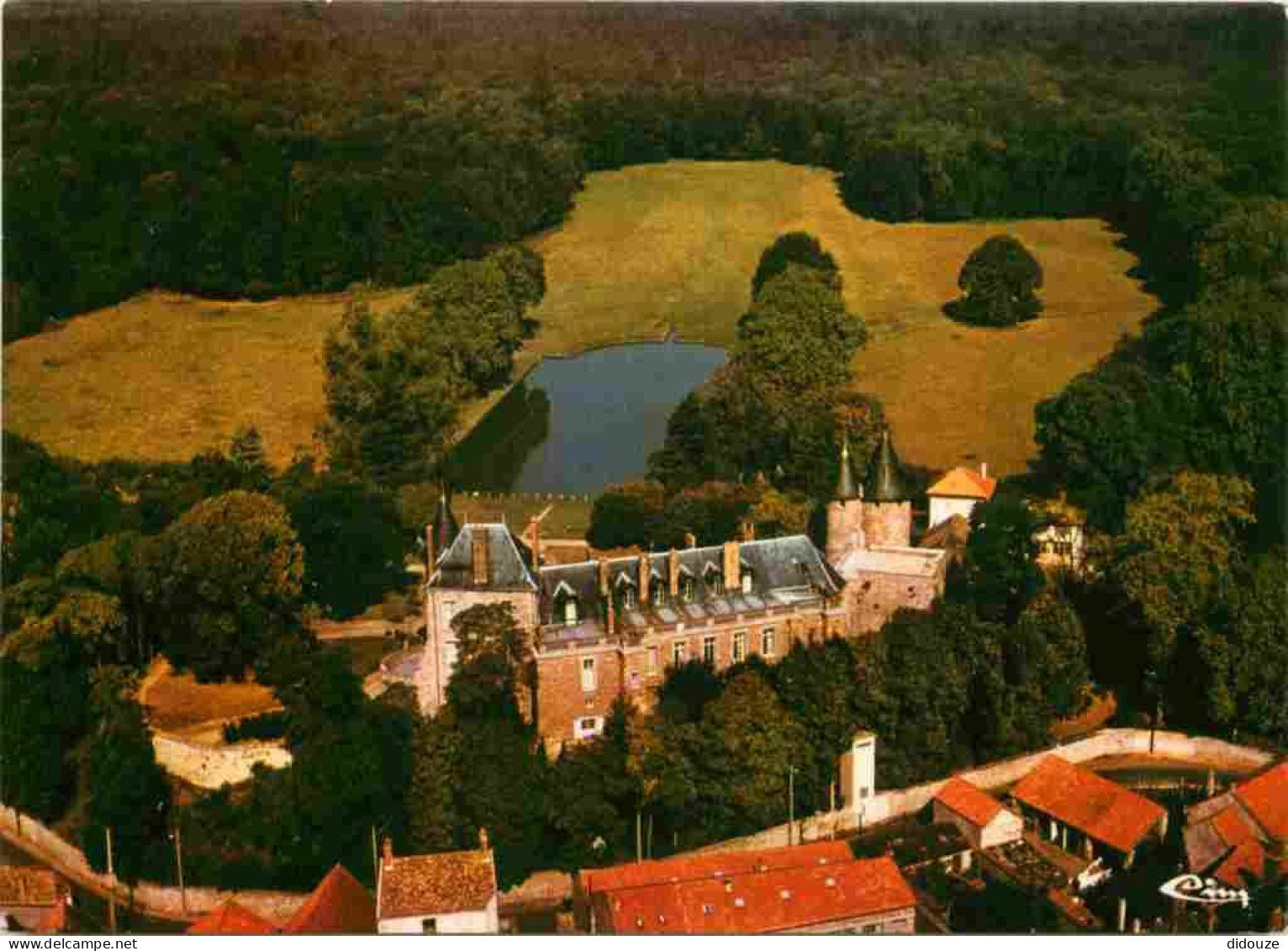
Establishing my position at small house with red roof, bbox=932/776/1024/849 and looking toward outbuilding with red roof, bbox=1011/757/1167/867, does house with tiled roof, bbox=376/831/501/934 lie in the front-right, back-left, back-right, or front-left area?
back-right

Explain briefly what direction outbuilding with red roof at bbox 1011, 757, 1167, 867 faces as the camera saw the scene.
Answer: facing the viewer and to the left of the viewer

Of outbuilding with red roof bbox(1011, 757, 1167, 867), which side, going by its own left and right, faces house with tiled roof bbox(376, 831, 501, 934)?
front

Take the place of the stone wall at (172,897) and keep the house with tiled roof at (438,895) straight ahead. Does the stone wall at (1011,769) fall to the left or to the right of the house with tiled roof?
left

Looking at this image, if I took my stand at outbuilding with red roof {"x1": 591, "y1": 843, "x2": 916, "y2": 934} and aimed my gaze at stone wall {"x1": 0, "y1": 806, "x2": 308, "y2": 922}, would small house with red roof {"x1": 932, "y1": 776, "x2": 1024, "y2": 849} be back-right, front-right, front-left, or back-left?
back-right

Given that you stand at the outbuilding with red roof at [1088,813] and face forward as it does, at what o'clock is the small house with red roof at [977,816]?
The small house with red roof is roughly at 1 o'clock from the outbuilding with red roof.

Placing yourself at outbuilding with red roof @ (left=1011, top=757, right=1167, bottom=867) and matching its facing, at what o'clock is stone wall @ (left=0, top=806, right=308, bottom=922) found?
The stone wall is roughly at 1 o'clock from the outbuilding with red roof.

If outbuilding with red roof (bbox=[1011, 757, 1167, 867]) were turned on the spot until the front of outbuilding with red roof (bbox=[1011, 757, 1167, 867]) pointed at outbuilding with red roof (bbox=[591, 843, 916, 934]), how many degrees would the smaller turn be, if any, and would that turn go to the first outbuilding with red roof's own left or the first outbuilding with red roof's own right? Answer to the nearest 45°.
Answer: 0° — it already faces it

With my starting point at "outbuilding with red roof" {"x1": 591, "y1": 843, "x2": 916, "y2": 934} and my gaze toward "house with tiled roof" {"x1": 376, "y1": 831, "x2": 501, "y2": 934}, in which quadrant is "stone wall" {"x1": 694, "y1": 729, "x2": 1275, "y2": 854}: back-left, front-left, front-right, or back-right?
back-right
